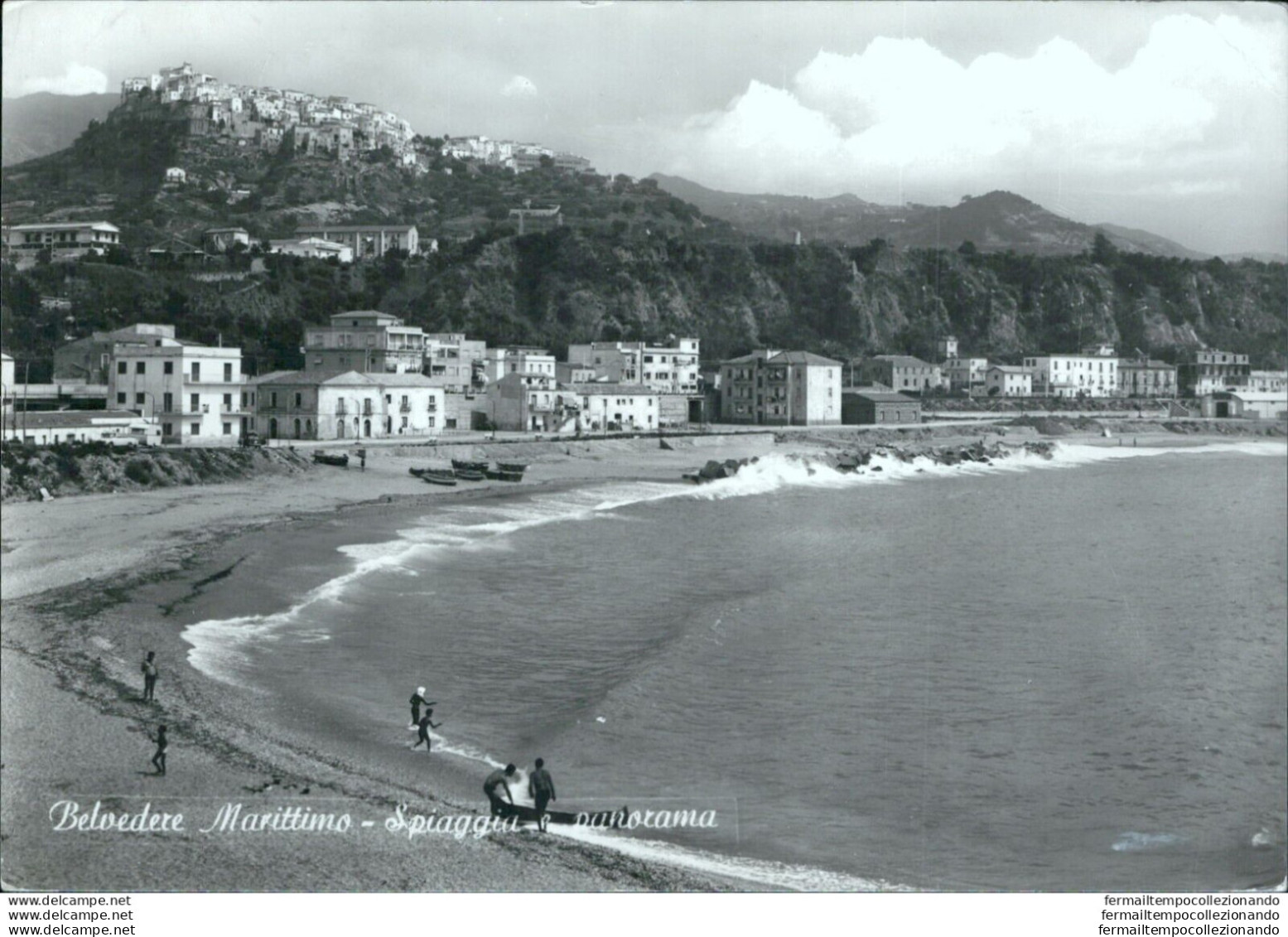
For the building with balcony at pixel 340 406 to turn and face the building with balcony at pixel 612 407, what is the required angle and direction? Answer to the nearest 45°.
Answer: approximately 90° to its left

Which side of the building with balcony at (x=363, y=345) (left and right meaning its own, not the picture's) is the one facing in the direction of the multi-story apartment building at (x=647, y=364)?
left

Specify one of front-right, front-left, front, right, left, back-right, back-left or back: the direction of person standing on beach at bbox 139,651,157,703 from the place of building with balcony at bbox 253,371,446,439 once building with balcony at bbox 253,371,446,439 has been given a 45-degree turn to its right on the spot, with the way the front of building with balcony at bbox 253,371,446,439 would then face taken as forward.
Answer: front

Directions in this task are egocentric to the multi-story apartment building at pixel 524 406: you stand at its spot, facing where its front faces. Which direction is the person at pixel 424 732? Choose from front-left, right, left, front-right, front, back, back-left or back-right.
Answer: front-right

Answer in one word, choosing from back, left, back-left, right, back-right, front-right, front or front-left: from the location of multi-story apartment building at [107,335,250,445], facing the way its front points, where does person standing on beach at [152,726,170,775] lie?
front-right

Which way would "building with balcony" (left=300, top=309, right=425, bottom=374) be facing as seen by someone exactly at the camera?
facing the viewer and to the right of the viewer

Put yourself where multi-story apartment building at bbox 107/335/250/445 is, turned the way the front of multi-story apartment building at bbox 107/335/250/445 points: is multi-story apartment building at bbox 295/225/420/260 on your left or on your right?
on your left

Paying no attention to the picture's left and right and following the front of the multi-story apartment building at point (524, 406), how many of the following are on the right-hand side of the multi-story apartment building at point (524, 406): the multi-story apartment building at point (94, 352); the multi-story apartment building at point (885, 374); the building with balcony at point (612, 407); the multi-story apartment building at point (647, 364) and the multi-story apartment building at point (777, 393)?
1

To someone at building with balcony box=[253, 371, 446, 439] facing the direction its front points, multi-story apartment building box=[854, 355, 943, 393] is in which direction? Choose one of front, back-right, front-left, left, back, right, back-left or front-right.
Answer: left

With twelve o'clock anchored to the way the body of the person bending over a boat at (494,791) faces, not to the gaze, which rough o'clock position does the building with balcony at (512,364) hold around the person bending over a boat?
The building with balcony is roughly at 9 o'clock from the person bending over a boat.

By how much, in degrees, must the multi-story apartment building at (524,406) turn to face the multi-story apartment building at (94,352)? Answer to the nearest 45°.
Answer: approximately 90° to its right

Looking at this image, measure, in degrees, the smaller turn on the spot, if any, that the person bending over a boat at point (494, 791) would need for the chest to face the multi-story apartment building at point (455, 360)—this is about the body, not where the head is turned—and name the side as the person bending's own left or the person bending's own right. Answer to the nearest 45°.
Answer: approximately 90° to the person bending's own left

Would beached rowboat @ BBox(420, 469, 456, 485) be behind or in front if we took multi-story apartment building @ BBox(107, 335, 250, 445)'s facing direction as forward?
in front

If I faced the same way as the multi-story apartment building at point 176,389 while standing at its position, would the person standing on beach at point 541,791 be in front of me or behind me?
in front

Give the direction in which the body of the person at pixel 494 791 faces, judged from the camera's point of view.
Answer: to the viewer's right
